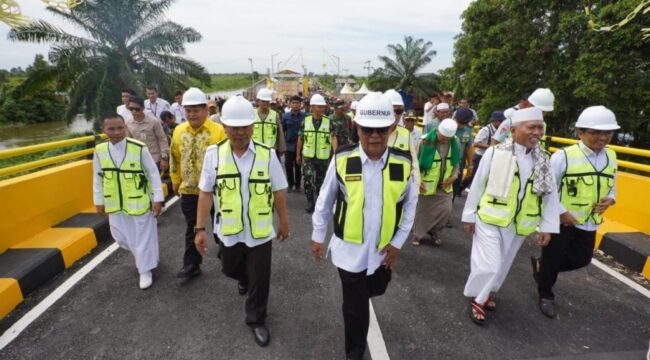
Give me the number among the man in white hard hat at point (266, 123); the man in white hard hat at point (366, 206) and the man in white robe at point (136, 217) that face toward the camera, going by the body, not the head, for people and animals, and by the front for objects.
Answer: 3

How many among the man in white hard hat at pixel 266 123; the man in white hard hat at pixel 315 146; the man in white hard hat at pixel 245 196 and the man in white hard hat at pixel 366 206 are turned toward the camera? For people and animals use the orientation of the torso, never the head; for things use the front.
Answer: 4

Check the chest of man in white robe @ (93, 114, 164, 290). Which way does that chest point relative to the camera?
toward the camera

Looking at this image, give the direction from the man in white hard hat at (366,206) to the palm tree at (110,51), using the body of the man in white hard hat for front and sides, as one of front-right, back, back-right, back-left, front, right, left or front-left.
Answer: back-right

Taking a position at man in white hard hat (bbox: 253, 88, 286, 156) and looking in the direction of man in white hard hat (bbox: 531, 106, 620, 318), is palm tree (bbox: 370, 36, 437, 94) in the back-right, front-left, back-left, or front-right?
back-left

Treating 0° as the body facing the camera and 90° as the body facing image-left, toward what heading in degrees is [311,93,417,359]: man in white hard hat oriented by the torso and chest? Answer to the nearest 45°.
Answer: approximately 0°

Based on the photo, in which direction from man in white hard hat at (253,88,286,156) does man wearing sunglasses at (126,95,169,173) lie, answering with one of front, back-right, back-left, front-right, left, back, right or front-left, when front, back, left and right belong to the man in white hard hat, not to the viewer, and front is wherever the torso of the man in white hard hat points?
front-right

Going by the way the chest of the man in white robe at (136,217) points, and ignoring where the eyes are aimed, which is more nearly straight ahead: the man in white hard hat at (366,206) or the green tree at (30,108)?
the man in white hard hat

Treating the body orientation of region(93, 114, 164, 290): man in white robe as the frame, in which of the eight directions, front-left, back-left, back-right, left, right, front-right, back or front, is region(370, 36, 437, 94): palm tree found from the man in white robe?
back-left

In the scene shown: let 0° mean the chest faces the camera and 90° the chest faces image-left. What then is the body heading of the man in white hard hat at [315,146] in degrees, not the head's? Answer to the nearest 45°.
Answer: approximately 0°

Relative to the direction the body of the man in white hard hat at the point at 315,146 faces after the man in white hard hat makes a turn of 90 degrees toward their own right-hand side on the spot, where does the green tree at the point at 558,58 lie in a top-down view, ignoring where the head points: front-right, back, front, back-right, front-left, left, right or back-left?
back-right

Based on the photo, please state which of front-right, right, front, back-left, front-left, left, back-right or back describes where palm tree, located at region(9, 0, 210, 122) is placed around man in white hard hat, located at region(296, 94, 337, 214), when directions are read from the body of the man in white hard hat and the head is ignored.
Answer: back-right
